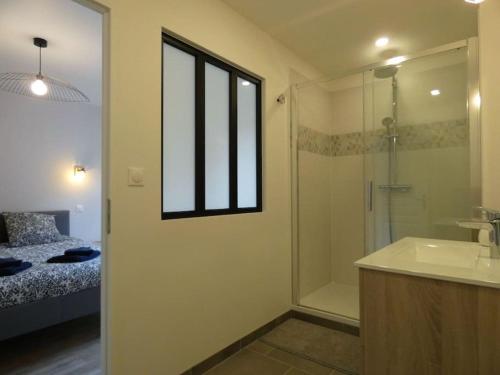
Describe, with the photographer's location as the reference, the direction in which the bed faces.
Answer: facing the viewer and to the right of the viewer

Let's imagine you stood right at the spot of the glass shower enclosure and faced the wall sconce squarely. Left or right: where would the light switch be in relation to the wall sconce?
left

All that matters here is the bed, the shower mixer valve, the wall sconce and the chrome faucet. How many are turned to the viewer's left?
1

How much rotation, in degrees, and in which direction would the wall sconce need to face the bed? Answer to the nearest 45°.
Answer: approximately 45° to its right

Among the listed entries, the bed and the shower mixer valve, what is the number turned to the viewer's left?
0

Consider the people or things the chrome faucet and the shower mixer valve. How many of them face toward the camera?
1

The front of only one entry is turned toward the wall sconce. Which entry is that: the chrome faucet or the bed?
the chrome faucet

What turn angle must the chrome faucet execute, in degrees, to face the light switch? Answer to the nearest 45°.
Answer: approximately 45° to its left

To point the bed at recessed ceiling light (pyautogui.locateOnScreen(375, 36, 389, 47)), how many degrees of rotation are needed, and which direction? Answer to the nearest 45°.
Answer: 0° — it already faces it

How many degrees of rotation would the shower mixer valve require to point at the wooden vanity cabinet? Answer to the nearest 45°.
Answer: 0° — it already faces it

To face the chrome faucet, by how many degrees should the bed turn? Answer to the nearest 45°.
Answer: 0° — it already faces it

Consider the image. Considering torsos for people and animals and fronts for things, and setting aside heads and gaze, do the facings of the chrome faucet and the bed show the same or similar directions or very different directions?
very different directions

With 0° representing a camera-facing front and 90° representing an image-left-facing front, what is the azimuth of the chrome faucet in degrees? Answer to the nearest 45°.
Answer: approximately 90°
